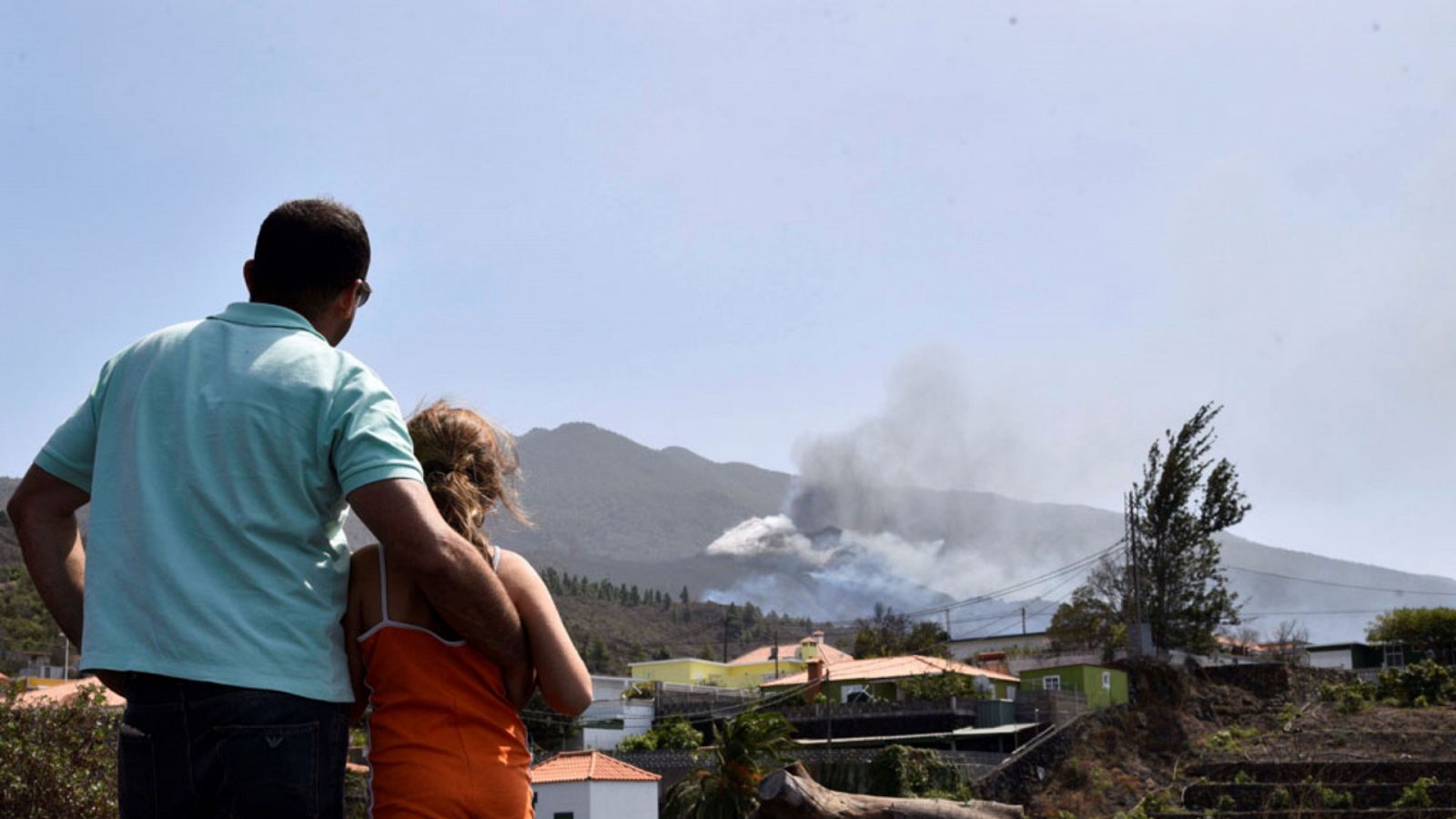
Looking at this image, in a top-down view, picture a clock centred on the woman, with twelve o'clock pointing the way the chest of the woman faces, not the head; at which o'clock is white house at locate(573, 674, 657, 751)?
The white house is roughly at 12 o'clock from the woman.

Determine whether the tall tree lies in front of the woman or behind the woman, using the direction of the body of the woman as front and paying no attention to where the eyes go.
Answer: in front

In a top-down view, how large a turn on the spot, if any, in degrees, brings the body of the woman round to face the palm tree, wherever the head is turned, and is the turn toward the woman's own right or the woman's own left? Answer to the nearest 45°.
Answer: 0° — they already face it

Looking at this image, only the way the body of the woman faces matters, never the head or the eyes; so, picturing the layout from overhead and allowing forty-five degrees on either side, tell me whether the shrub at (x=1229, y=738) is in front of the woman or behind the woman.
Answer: in front

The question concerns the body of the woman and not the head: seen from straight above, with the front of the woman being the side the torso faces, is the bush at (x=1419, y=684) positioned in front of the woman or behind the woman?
in front

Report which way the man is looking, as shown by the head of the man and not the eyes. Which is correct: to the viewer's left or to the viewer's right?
to the viewer's right

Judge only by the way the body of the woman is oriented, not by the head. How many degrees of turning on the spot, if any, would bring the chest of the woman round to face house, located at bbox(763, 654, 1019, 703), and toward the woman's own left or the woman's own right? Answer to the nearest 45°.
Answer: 0° — they already face it

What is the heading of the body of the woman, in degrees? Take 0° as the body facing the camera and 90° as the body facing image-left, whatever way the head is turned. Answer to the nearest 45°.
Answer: approximately 180°
